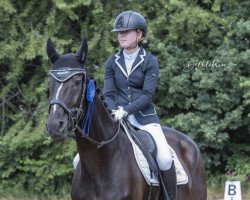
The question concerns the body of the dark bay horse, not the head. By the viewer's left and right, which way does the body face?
facing the viewer and to the left of the viewer
